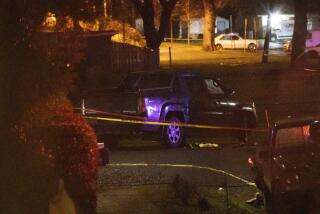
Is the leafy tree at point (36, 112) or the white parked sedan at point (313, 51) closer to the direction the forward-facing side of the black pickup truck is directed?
the white parked sedan

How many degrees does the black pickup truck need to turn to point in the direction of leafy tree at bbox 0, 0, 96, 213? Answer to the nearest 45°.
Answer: approximately 135° to its right

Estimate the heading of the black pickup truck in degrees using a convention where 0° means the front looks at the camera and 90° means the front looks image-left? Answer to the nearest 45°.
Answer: approximately 225°
